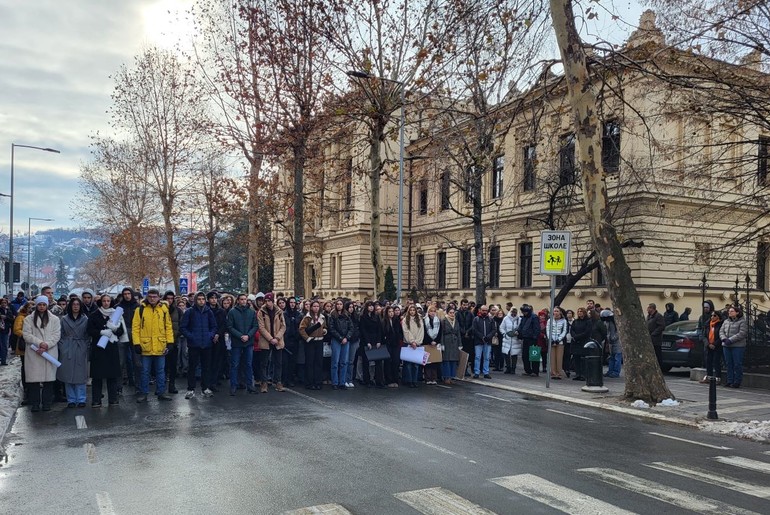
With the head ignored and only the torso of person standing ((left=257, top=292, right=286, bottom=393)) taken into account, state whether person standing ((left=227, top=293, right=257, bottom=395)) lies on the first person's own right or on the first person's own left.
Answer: on the first person's own right

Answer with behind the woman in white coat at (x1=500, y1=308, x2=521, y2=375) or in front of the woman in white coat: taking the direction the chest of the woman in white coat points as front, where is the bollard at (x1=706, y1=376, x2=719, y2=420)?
in front

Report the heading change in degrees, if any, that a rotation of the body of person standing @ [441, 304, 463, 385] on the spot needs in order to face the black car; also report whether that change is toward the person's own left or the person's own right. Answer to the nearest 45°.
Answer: approximately 135° to the person's own left

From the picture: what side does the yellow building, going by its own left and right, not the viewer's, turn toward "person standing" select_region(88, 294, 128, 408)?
front

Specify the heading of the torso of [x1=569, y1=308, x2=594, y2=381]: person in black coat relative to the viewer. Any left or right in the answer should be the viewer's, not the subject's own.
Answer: facing the viewer and to the left of the viewer

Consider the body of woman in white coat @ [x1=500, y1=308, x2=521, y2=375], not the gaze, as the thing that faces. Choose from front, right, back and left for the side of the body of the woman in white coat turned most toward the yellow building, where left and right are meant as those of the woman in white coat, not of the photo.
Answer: back

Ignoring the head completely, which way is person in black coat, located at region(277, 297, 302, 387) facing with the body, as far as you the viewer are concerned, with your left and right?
facing the viewer

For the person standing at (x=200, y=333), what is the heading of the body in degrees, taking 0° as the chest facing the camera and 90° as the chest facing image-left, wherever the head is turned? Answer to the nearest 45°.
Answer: approximately 0°

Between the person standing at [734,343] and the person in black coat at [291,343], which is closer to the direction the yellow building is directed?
the person in black coat

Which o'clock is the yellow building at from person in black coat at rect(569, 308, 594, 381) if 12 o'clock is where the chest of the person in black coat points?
The yellow building is roughly at 5 o'clock from the person in black coat.

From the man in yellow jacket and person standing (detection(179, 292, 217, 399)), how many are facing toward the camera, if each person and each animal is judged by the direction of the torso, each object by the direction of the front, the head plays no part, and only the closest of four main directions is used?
2

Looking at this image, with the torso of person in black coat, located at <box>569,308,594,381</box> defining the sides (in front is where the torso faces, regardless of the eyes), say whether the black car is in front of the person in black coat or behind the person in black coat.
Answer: behind

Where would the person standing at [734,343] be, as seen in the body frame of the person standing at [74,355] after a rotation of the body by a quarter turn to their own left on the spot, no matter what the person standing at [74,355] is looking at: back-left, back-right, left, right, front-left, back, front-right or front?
front
